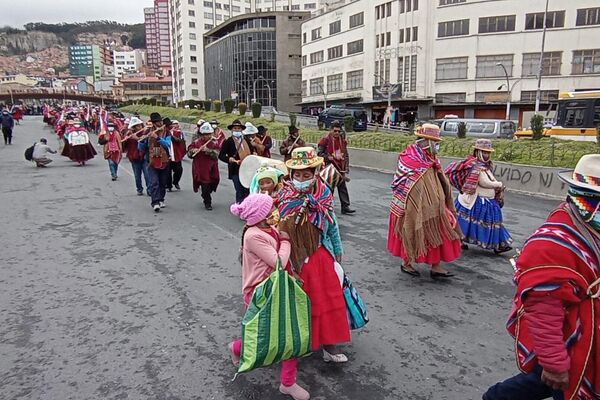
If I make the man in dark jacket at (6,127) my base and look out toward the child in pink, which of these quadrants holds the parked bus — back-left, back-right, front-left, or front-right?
front-left

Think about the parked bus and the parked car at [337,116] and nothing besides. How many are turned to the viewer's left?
2

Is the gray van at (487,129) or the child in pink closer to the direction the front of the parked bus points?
the gray van

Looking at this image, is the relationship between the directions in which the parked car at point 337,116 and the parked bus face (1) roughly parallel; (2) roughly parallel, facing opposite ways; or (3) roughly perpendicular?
roughly parallel

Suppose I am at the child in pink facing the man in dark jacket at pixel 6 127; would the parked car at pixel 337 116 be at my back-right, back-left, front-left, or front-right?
front-right

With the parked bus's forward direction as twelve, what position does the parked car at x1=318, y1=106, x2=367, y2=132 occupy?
The parked car is roughly at 1 o'clock from the parked bus.

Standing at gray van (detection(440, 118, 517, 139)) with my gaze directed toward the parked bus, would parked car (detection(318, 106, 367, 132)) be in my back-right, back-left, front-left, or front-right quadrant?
back-left

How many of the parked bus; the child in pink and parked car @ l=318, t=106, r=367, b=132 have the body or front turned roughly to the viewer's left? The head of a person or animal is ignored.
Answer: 2

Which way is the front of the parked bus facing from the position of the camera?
facing to the left of the viewer

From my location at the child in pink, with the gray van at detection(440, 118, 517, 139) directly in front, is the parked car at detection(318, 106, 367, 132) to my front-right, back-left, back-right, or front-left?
front-left

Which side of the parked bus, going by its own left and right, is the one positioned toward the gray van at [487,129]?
front

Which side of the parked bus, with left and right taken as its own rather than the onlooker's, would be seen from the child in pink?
left

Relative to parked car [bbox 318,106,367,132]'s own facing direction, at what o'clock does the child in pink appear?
The child in pink is roughly at 9 o'clock from the parked car.

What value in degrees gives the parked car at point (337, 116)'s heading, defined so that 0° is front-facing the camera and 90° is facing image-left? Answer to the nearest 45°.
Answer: approximately 90°
